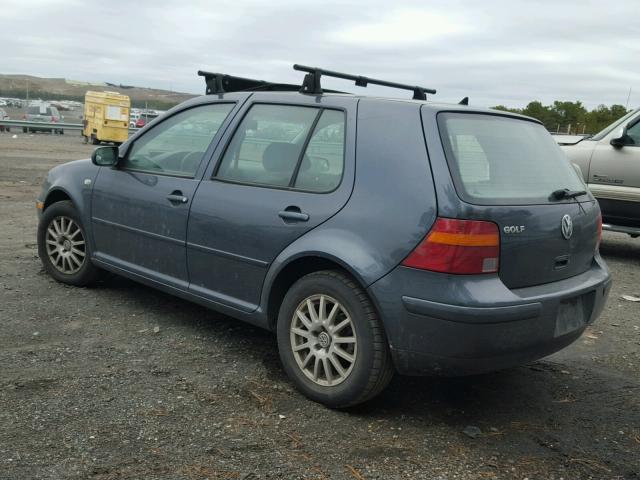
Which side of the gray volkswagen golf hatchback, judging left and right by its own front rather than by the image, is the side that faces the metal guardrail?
front

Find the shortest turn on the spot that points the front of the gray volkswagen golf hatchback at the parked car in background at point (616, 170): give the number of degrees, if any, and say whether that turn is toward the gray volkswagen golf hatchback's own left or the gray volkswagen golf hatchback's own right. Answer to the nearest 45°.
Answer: approximately 90° to the gray volkswagen golf hatchback's own right

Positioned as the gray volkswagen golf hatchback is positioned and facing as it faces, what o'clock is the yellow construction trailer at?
The yellow construction trailer is roughly at 1 o'clock from the gray volkswagen golf hatchback.

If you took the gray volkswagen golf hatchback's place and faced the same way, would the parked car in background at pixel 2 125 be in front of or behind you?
in front

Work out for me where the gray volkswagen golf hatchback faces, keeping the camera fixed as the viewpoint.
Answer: facing away from the viewer and to the left of the viewer

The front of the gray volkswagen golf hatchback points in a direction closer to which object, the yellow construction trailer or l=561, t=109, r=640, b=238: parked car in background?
the yellow construction trailer
